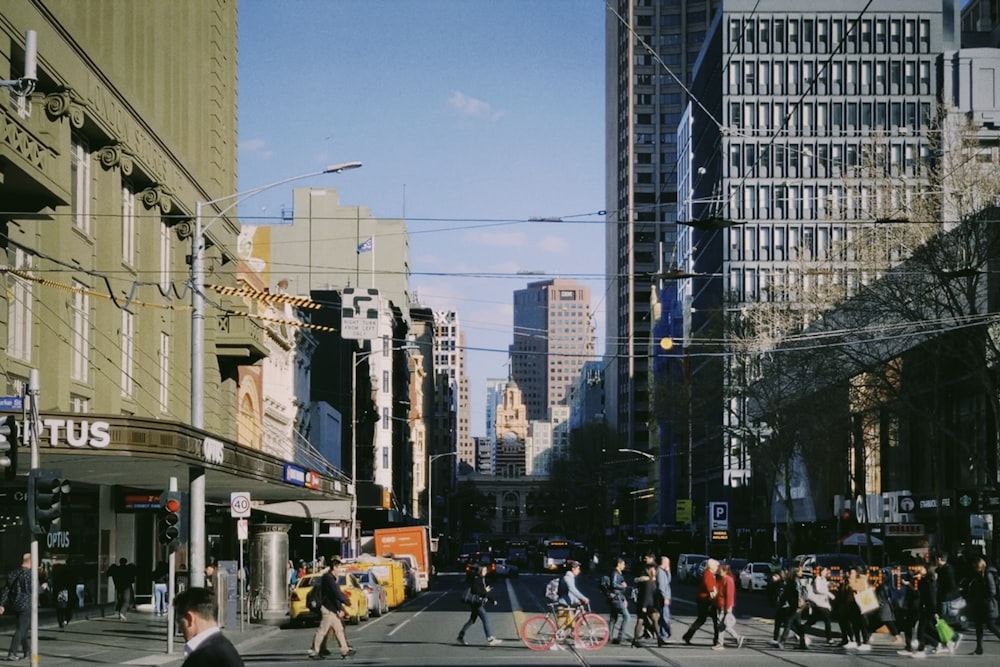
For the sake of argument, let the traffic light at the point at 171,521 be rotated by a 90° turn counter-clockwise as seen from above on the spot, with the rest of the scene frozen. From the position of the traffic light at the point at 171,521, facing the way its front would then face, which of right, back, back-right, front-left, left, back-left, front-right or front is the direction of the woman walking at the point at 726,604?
front

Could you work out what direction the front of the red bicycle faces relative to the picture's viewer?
facing to the right of the viewer

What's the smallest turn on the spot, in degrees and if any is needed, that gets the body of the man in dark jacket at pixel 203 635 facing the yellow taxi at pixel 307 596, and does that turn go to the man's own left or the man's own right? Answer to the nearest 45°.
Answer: approximately 90° to the man's own right

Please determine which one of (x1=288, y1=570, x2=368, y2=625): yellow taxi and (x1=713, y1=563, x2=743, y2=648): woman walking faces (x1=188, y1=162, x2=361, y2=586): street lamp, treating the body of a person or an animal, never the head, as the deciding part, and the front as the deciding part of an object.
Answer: the woman walking

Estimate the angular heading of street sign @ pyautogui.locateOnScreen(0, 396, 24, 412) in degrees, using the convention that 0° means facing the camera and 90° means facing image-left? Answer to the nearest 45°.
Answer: approximately 0°

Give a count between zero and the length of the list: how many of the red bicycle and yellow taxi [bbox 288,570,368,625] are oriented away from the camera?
1

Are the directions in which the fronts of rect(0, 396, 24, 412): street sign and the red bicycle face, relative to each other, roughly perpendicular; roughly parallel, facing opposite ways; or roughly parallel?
roughly perpendicular

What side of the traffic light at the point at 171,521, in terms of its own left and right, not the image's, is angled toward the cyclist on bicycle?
left

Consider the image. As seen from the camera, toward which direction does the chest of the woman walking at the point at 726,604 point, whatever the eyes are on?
to the viewer's left

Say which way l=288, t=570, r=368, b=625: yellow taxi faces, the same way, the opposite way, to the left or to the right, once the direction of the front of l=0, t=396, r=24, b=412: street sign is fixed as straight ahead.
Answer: the opposite way
